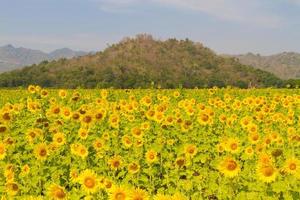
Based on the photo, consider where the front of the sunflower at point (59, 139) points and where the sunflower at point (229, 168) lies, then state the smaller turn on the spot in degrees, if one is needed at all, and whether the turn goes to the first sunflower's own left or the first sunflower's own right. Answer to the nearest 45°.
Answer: approximately 45° to the first sunflower's own left

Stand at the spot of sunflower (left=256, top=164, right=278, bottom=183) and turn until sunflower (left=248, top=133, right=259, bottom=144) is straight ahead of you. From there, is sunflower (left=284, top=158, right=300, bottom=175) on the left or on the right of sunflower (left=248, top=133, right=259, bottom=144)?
right

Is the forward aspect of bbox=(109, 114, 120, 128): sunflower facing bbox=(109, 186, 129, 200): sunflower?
yes

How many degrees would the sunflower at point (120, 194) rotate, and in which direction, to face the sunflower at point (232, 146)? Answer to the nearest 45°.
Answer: approximately 135° to its left

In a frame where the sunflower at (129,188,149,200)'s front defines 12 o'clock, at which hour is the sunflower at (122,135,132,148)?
the sunflower at (122,135,132,148) is roughly at 6 o'clock from the sunflower at (129,188,149,200).

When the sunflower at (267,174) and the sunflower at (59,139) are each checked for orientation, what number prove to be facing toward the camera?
2

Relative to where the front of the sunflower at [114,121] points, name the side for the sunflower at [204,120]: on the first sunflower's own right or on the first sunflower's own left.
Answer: on the first sunflower's own left
